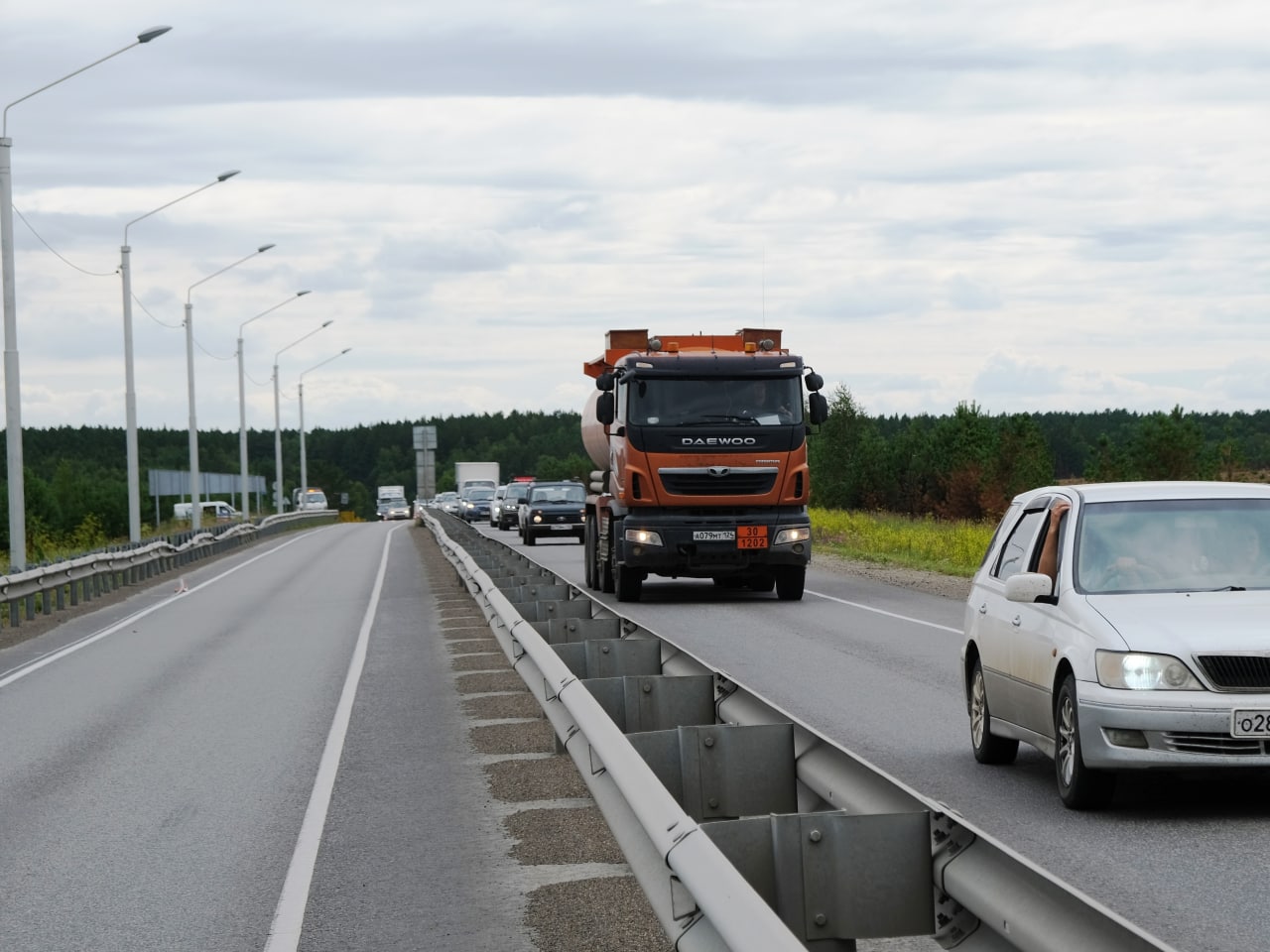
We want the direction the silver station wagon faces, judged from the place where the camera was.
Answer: facing the viewer

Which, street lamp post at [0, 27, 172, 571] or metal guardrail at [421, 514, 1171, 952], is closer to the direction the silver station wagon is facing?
the metal guardrail

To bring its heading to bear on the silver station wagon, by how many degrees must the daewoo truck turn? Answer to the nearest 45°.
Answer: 0° — it already faces it

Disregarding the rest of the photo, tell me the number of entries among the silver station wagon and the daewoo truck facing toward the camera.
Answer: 2

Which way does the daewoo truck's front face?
toward the camera

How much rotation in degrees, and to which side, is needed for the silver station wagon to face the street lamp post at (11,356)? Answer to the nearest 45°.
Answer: approximately 135° to its right

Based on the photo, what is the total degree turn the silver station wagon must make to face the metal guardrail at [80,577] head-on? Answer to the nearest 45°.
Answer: approximately 135° to its right

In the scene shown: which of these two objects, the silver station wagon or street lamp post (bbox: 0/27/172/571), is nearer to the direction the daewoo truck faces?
the silver station wagon

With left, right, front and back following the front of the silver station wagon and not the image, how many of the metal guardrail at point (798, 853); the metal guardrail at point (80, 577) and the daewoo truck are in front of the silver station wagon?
1

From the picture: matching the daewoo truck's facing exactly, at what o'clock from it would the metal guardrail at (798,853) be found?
The metal guardrail is roughly at 12 o'clock from the daewoo truck.
